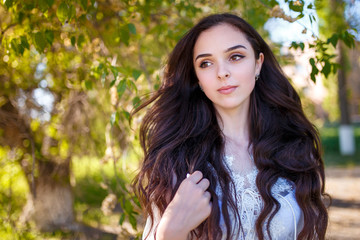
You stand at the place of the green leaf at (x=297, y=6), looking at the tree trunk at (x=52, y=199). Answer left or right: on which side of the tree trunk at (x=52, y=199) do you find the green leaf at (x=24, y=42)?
left

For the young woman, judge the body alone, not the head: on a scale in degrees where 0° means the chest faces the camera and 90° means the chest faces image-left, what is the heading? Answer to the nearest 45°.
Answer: approximately 0°

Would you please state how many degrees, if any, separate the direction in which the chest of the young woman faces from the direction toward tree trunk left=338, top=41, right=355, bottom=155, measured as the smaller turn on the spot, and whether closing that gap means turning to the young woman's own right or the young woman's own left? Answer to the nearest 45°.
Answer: approximately 180°

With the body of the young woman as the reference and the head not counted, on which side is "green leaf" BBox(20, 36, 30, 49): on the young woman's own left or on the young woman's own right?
on the young woman's own right

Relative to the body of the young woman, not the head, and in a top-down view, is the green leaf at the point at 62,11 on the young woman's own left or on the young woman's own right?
on the young woman's own right

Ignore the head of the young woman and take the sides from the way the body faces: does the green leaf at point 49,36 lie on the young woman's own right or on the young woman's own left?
on the young woman's own right
